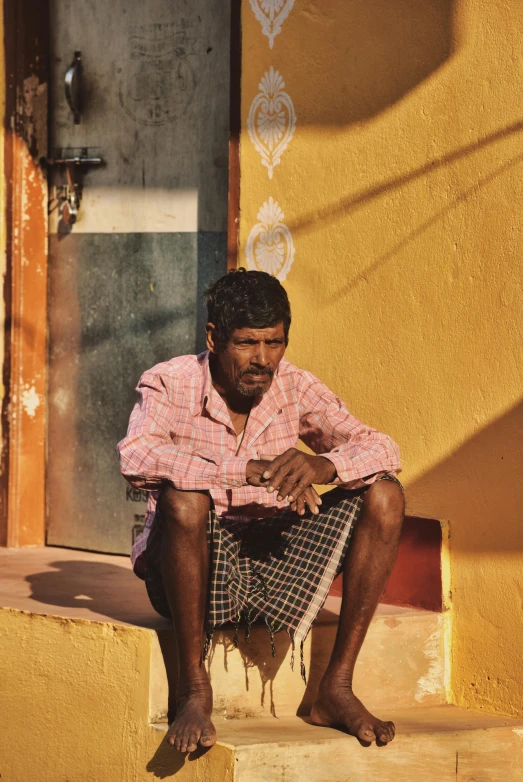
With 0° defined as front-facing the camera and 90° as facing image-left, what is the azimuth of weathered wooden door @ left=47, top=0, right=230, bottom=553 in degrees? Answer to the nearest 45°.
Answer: approximately 0°

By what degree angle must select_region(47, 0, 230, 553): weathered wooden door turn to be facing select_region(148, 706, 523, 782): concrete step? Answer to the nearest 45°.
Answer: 0° — it already faces it
